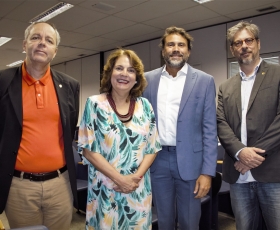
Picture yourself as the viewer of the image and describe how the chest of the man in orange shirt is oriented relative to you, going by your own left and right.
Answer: facing the viewer

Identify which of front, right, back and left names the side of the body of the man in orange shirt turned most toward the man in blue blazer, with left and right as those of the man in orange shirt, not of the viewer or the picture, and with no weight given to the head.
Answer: left

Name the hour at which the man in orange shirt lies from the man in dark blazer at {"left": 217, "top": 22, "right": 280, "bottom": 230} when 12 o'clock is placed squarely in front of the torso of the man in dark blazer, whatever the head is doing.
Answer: The man in orange shirt is roughly at 2 o'clock from the man in dark blazer.

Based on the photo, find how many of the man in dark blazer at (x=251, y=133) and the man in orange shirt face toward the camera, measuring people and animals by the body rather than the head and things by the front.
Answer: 2

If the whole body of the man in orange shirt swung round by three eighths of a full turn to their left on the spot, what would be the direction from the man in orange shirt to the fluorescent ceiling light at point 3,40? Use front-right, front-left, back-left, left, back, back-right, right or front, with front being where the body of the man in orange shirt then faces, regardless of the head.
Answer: front-left

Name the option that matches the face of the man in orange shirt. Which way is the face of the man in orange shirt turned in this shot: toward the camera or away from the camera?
toward the camera

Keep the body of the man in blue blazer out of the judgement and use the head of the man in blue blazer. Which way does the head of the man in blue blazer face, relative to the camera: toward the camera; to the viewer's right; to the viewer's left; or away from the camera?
toward the camera

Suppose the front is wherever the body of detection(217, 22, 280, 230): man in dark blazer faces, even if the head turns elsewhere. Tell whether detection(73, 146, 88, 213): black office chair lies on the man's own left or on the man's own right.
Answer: on the man's own right

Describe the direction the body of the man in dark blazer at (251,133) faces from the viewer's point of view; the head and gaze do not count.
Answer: toward the camera
